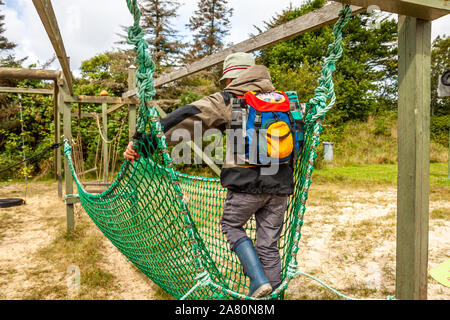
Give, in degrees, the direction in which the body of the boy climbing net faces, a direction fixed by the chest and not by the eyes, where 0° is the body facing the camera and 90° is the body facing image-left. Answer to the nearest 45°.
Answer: approximately 135°

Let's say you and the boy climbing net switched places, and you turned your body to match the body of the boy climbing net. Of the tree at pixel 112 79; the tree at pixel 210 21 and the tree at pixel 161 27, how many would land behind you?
0

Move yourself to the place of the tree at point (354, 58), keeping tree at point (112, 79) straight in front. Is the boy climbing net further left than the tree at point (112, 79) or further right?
left

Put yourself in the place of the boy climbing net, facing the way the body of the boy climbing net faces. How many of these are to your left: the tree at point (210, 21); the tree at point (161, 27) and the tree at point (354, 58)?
0

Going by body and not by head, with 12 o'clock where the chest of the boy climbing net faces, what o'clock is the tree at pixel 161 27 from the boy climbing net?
The tree is roughly at 1 o'clock from the boy climbing net.

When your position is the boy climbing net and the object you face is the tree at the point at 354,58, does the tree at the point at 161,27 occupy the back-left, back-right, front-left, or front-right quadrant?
front-left

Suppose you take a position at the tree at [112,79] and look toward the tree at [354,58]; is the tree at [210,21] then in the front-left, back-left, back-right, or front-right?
front-left

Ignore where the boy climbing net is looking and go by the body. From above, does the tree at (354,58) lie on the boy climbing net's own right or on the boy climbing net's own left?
on the boy climbing net's own right

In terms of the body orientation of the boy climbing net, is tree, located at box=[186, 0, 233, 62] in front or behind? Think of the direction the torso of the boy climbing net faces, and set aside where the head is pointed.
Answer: in front

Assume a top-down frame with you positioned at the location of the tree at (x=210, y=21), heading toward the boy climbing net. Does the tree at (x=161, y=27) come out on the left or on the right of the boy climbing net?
right
